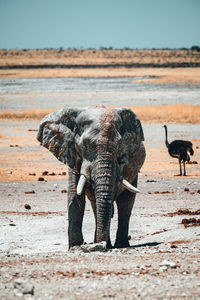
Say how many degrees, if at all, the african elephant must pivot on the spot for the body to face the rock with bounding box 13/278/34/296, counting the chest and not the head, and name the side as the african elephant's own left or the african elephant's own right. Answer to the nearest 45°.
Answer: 0° — it already faces it

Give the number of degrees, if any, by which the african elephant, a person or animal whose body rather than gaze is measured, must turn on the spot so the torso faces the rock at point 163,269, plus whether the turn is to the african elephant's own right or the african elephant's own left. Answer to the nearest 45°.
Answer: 0° — it already faces it

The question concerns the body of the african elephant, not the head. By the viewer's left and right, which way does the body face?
facing the viewer

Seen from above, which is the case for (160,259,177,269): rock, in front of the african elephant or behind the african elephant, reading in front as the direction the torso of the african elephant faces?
in front
